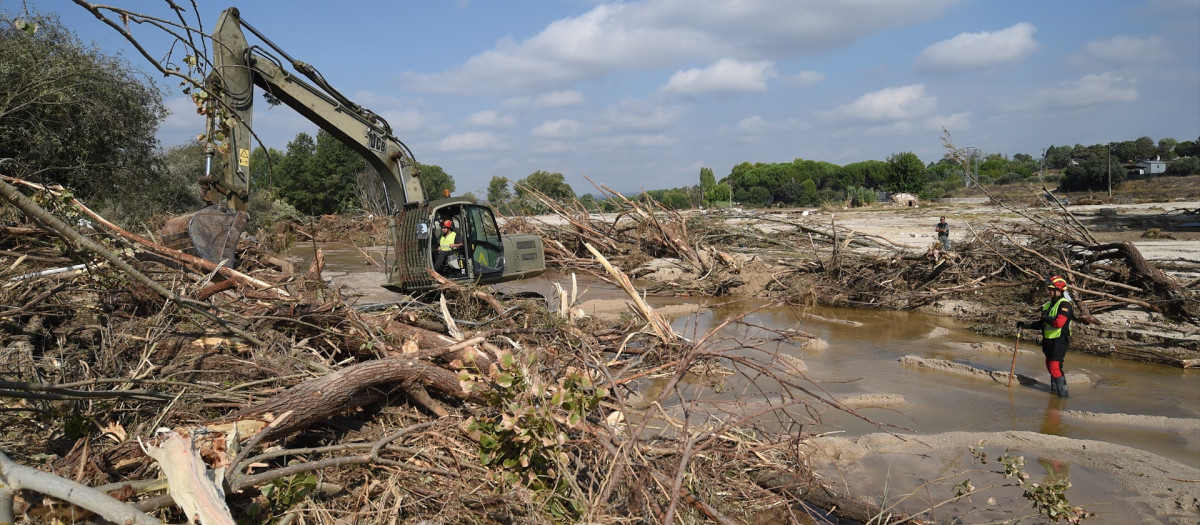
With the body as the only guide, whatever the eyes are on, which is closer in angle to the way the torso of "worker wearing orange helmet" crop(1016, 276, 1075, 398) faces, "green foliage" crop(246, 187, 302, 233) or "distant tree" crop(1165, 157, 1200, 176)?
the green foliage

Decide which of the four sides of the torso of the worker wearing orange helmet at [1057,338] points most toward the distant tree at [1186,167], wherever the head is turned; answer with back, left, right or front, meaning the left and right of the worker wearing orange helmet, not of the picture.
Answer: right

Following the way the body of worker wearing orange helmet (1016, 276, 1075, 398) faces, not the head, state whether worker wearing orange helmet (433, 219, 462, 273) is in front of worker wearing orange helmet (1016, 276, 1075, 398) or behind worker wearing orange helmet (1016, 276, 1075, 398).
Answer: in front

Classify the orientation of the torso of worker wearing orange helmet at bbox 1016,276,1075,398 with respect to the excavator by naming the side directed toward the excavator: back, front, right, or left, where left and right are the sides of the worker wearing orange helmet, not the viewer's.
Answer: front

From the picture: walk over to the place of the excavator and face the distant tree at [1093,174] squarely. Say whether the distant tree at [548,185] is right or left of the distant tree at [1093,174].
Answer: left

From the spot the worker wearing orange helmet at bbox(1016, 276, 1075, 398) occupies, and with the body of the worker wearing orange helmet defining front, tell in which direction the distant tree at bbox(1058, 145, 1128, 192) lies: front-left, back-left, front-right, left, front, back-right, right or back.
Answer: right

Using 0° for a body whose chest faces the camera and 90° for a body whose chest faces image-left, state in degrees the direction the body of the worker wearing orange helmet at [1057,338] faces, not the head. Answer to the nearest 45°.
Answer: approximately 90°

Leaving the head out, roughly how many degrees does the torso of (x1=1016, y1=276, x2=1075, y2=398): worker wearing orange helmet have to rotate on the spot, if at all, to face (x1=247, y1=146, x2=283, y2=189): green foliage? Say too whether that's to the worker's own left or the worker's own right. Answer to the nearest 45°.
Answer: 0° — they already face it
